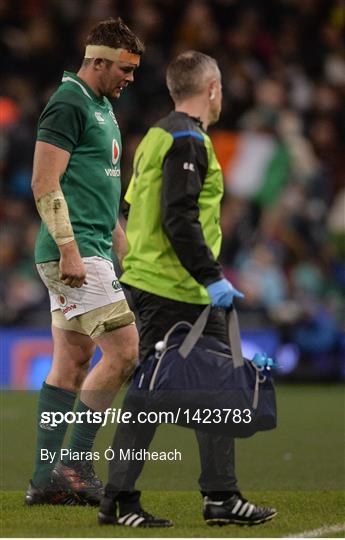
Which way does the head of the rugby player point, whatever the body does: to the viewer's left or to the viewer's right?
to the viewer's right

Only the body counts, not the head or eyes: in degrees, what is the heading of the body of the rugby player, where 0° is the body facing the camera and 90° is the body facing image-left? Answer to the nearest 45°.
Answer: approximately 315°
